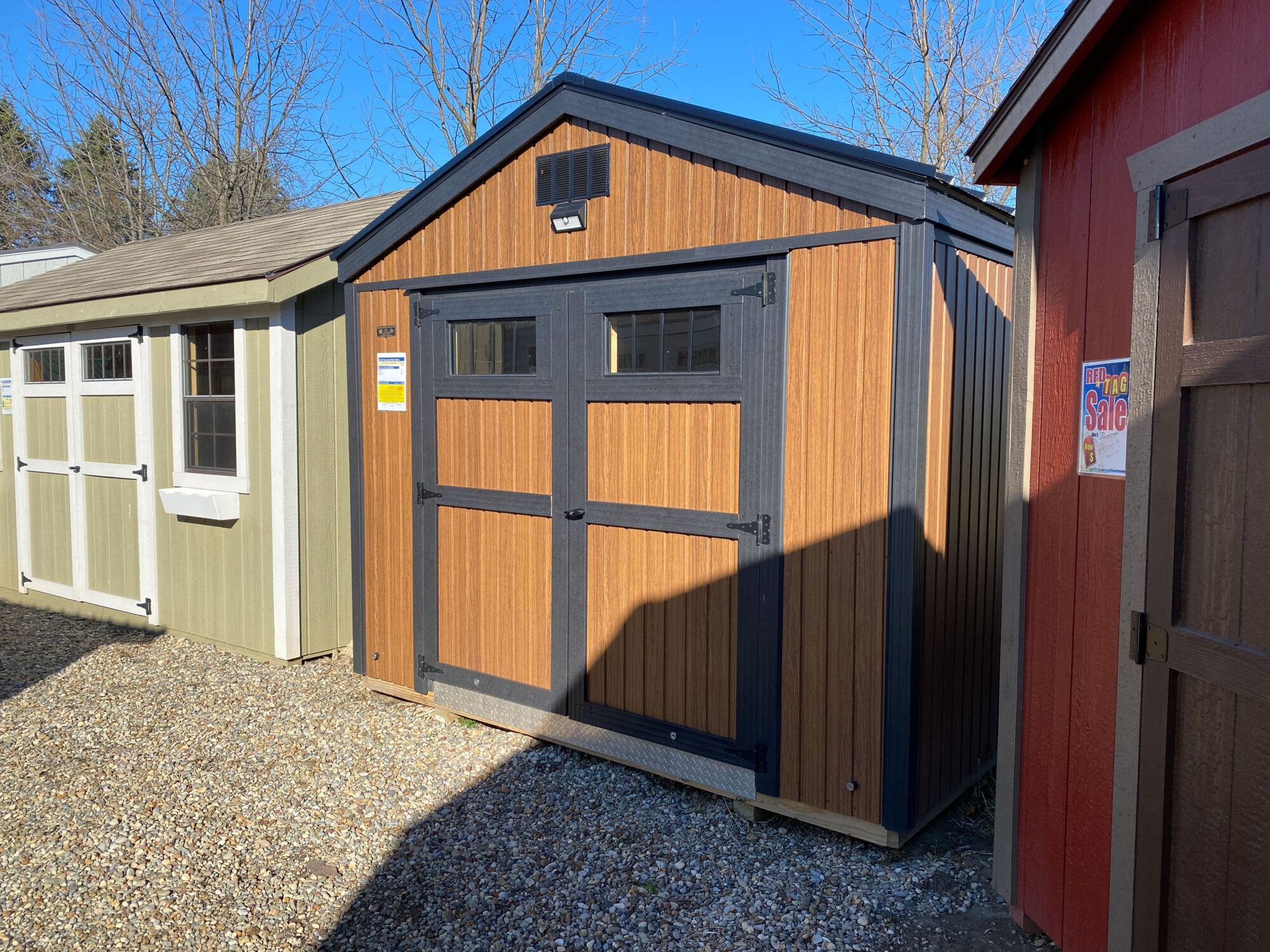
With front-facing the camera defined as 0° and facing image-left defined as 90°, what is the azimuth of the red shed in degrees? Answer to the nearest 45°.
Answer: approximately 45°

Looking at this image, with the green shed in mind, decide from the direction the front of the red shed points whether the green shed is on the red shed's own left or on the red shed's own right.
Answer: on the red shed's own right

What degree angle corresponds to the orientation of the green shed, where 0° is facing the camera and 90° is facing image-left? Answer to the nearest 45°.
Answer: approximately 45°

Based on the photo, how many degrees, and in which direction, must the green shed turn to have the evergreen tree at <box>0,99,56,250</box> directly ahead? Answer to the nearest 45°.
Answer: approximately 135° to its right

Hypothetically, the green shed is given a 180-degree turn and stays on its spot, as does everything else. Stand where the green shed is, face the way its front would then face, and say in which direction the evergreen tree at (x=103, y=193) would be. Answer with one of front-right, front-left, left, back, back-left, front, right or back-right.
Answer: front-left
